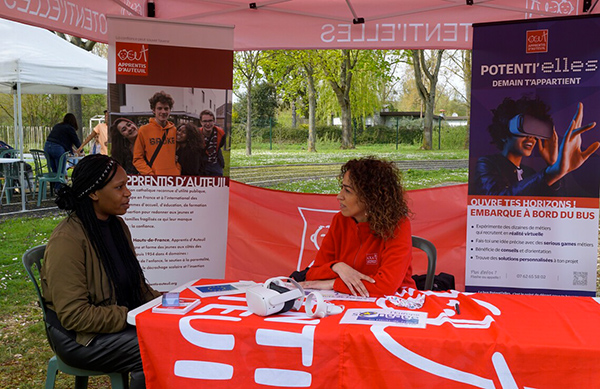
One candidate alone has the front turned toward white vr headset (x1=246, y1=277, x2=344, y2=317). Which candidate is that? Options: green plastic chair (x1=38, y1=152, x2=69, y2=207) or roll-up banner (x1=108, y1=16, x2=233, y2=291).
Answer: the roll-up banner

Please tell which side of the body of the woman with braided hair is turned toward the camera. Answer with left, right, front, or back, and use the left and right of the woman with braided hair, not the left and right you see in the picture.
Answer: right

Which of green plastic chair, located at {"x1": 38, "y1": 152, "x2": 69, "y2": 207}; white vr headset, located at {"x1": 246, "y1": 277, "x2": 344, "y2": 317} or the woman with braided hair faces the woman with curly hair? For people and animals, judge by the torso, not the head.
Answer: the woman with braided hair

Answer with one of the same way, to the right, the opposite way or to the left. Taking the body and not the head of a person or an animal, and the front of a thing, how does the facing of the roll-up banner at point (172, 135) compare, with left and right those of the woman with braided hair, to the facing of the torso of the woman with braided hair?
to the right

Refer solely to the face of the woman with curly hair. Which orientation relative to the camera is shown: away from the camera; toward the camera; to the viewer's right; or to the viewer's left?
to the viewer's left

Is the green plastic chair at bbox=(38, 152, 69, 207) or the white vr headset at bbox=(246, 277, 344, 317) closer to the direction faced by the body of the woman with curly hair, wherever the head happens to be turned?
the white vr headset

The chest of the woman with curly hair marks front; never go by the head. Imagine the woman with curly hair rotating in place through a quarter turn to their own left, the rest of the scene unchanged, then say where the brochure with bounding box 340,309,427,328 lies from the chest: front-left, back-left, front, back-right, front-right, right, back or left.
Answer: front-right

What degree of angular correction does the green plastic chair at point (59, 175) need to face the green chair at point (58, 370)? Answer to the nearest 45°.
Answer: approximately 90° to its left

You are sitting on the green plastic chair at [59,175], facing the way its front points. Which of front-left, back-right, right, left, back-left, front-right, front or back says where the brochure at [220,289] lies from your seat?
left

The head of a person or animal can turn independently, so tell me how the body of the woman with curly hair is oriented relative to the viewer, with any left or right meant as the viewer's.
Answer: facing the viewer and to the left of the viewer

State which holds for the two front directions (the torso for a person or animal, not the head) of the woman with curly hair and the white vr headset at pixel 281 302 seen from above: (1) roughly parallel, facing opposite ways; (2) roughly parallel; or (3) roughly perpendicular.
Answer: roughly parallel

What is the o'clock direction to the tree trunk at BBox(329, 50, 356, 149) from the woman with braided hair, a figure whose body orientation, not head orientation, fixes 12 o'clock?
The tree trunk is roughly at 10 o'clock from the woman with braided hair.

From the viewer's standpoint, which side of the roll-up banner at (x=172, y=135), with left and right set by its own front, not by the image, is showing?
front

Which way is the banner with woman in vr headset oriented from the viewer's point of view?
toward the camera

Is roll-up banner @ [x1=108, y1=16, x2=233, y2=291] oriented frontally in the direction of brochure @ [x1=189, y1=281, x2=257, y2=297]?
yes

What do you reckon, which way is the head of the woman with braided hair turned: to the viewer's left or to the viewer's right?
to the viewer's right

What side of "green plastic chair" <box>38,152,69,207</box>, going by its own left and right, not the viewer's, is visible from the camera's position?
left
